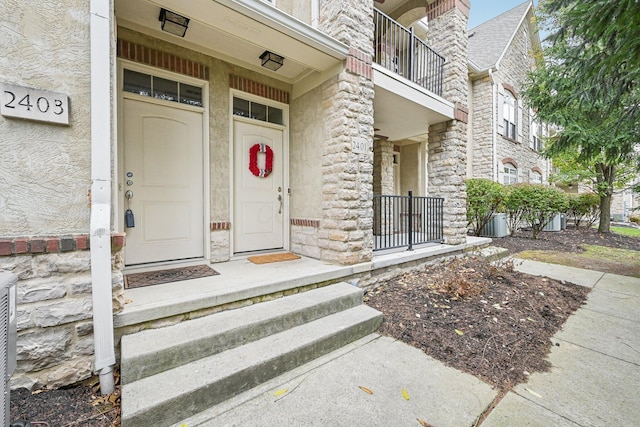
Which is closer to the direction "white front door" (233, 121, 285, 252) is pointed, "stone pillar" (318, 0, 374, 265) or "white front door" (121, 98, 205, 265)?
the stone pillar

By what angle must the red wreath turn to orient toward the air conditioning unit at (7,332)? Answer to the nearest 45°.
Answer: approximately 45° to its right

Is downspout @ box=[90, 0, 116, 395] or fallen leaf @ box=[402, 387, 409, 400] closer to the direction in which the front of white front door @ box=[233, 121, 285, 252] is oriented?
the fallen leaf

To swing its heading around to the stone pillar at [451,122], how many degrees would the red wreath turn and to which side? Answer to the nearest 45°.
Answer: approximately 45° to its left

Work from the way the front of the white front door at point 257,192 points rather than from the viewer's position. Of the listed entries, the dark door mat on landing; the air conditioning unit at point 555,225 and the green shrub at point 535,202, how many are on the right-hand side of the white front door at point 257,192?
1

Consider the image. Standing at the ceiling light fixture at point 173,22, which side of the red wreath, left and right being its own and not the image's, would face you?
right

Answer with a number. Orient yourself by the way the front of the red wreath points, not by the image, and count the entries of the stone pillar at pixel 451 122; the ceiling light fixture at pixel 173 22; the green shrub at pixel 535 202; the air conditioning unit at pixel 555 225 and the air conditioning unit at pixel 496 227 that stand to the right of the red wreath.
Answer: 1

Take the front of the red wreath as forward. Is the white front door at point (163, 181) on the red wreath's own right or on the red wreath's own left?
on the red wreath's own right

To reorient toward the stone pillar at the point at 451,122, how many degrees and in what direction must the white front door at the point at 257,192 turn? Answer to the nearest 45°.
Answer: approximately 45° to its left

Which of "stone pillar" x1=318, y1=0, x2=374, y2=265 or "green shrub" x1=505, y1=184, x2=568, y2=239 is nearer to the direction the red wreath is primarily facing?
the stone pillar

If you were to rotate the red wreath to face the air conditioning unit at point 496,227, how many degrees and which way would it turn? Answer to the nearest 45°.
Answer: approximately 45° to its left

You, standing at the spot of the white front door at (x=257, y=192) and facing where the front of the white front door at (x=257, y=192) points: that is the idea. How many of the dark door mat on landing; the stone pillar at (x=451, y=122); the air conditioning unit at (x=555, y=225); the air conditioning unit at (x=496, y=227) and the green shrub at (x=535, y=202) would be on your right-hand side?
1

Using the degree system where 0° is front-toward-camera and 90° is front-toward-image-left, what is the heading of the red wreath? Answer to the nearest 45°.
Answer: approximately 315°

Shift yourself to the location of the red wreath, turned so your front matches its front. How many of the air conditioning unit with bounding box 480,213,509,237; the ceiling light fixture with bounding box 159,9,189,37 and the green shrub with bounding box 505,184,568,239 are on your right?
1

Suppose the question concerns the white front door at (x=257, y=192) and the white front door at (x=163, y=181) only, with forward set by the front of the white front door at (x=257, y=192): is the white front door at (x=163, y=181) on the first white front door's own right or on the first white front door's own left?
on the first white front door's own right

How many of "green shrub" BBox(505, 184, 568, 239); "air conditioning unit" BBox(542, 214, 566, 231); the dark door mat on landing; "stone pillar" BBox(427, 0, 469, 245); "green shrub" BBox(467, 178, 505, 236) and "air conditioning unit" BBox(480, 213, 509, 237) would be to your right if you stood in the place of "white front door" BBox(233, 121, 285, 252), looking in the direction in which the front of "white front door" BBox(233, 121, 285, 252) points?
1

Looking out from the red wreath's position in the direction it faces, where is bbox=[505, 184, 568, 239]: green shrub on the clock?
The green shrub is roughly at 10 o'clock from the red wreath.

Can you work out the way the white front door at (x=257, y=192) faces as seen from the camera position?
facing the viewer and to the right of the viewer
